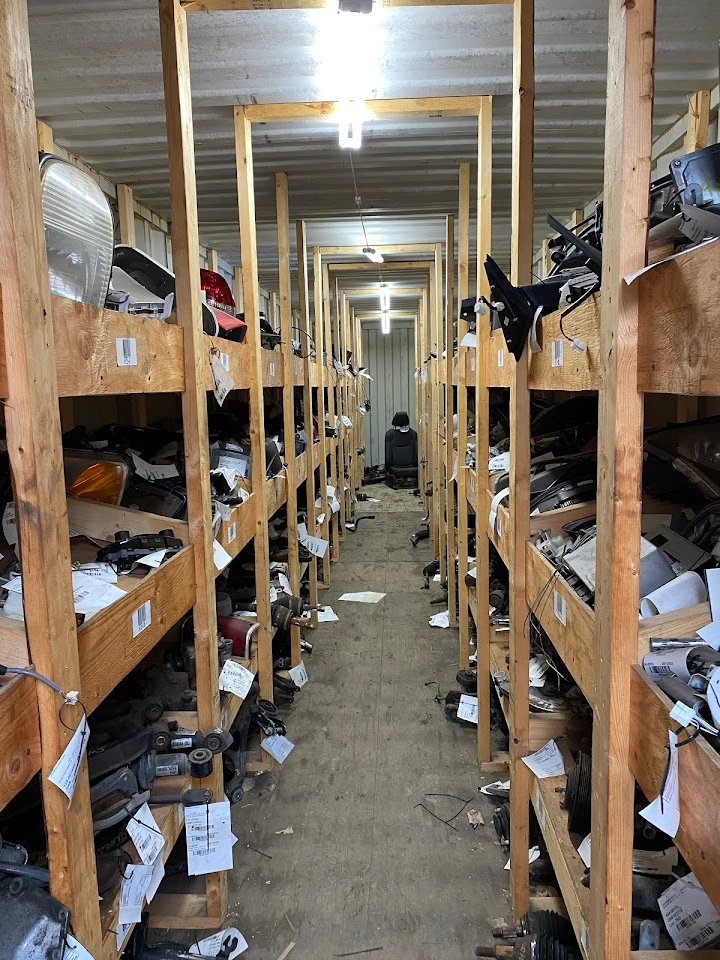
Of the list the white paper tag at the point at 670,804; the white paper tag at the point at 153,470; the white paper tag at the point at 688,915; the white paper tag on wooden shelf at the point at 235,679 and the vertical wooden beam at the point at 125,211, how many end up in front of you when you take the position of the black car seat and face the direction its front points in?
5

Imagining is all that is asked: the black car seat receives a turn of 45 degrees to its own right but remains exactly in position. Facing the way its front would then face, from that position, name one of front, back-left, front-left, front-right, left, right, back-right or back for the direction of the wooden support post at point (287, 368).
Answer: front-left

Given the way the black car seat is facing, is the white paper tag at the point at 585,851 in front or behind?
in front

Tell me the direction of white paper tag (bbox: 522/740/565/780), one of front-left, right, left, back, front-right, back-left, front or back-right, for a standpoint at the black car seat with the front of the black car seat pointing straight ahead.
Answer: front

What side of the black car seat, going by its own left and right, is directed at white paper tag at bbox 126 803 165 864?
front

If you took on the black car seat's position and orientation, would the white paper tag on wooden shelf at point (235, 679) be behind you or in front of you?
in front

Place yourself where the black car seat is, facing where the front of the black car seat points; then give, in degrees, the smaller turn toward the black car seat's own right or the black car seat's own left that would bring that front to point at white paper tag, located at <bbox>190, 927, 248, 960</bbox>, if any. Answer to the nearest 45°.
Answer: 0° — it already faces it

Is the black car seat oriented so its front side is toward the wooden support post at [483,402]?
yes

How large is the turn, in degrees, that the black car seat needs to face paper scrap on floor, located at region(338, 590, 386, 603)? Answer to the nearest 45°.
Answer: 0° — it already faces it

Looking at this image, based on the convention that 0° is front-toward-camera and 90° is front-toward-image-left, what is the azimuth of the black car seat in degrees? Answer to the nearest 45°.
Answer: approximately 0°

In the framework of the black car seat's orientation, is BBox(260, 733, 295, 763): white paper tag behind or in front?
in front

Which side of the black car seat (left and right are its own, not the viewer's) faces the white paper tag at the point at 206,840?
front

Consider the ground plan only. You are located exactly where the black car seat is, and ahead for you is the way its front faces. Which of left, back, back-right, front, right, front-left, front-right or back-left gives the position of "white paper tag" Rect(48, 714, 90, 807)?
front

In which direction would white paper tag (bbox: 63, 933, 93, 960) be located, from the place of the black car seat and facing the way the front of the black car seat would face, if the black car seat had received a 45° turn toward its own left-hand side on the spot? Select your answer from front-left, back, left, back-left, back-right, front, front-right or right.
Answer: front-right

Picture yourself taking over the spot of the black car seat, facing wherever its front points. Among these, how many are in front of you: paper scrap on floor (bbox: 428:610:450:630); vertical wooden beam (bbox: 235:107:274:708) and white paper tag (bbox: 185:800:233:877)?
3

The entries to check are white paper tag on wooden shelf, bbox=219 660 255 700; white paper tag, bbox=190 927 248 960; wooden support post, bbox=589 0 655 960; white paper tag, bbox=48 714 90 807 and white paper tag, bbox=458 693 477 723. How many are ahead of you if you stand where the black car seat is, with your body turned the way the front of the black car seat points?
5

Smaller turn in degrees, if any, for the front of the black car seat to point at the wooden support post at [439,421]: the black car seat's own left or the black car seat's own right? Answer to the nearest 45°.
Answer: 0° — it already faces it

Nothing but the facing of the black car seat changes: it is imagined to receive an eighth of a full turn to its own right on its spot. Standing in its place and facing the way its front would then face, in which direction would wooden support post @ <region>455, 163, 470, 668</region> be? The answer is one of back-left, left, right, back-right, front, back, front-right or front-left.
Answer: front-left
